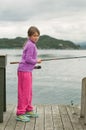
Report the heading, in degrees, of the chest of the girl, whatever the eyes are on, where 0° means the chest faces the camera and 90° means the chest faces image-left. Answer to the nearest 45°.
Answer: approximately 270°
